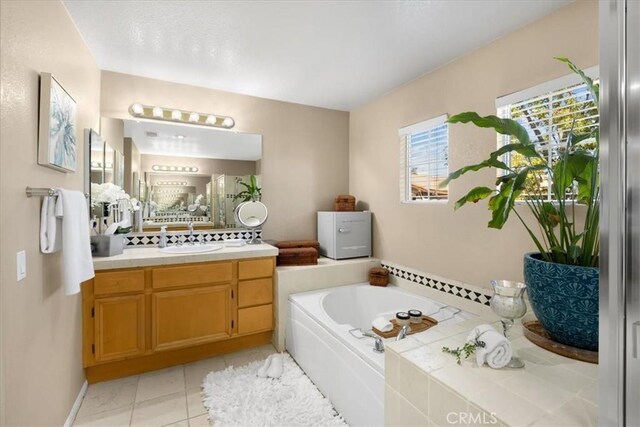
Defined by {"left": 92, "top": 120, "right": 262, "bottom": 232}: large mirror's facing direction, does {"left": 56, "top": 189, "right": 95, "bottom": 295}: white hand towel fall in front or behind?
in front

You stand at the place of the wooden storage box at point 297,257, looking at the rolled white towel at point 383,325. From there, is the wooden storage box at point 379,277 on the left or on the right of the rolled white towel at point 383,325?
left

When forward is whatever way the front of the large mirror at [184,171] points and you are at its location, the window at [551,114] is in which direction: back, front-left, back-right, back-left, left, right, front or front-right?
front-left

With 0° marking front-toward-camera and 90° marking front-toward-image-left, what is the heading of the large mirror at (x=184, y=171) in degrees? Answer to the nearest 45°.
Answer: approximately 0°

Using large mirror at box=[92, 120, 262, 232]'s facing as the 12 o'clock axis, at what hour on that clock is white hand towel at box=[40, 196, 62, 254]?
The white hand towel is roughly at 1 o'clock from the large mirror.

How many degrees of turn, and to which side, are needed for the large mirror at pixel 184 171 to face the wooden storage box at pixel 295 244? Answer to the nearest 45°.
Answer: approximately 90° to its left

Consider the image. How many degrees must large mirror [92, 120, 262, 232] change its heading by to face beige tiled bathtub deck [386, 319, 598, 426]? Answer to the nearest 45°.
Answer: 0° — it already faces it

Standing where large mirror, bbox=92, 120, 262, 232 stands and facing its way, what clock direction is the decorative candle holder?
The decorative candle holder is roughly at 11 o'clock from the large mirror.

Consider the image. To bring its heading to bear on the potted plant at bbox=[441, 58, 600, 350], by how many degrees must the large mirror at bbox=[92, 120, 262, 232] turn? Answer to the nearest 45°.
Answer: approximately 45° to its left

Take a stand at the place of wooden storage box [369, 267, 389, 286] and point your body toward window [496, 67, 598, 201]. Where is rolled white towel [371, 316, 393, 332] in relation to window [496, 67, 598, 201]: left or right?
right

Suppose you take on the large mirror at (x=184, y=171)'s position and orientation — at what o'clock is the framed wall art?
The framed wall art is roughly at 1 o'clock from the large mirror.

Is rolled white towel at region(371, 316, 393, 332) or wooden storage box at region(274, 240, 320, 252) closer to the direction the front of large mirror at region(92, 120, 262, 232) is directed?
the rolled white towel

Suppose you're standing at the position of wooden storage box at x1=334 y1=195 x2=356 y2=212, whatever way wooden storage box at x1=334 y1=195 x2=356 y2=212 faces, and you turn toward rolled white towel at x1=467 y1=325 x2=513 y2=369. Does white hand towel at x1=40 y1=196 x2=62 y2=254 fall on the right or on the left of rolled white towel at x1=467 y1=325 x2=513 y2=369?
right

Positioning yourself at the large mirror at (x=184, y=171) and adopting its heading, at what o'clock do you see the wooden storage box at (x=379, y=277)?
The wooden storage box is roughly at 10 o'clock from the large mirror.
